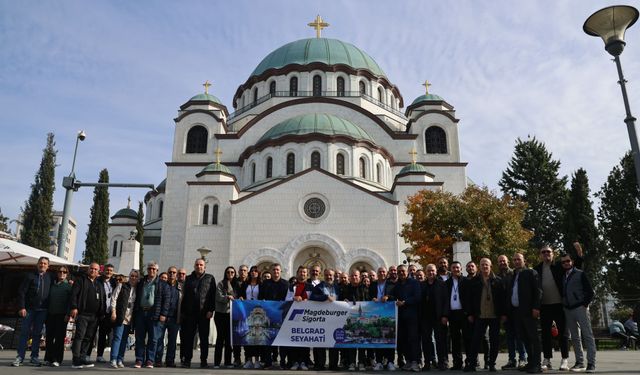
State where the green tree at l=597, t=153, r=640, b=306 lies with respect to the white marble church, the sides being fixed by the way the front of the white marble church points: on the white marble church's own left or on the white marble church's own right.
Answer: on the white marble church's own left

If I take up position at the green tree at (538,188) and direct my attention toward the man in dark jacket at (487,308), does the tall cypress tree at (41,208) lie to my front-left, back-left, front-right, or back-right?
front-right

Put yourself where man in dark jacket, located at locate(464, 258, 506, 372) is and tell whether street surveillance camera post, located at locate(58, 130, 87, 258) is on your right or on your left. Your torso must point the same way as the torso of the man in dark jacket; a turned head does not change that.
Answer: on your right

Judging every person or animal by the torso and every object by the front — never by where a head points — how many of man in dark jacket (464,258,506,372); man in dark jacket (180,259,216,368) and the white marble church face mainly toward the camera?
3

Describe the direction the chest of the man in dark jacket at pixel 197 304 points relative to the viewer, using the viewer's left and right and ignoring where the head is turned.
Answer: facing the viewer

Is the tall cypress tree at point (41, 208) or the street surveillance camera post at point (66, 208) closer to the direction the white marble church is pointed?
the street surveillance camera post

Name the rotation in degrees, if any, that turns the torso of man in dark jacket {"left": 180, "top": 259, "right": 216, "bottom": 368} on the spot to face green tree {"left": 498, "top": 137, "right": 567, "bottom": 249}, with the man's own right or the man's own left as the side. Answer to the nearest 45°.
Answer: approximately 135° to the man's own left

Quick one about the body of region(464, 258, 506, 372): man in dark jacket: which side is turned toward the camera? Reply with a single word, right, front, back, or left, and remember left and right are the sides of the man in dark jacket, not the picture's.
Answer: front

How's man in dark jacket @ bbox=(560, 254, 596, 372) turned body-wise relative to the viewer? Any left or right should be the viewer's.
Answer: facing the viewer and to the left of the viewer

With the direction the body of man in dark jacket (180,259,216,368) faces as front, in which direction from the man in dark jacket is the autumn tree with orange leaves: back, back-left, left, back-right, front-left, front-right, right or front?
back-left

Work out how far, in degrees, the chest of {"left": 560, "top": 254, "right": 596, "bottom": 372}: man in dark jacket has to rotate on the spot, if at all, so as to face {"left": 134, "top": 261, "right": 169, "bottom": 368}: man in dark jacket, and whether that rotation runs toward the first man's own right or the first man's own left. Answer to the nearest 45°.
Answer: approximately 45° to the first man's own right

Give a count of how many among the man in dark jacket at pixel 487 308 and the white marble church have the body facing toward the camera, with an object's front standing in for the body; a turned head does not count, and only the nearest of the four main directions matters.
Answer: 2

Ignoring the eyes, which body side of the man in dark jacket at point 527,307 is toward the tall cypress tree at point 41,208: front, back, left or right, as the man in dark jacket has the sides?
right

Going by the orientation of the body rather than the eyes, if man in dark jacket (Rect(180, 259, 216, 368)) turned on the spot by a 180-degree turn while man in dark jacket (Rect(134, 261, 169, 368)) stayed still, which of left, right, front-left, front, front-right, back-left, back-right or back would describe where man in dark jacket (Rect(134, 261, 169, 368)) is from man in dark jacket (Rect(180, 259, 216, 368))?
left

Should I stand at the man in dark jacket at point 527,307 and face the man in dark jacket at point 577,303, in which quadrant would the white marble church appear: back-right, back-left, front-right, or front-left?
back-left

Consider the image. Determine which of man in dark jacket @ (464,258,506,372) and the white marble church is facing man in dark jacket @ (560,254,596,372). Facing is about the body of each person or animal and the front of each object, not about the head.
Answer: the white marble church
